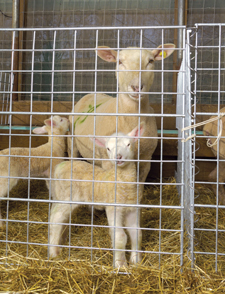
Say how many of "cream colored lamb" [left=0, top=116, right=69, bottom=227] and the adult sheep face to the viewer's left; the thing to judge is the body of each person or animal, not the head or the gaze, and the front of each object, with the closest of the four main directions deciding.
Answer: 0

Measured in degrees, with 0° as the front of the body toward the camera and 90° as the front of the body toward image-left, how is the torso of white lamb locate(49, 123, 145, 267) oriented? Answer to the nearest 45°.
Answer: approximately 315°

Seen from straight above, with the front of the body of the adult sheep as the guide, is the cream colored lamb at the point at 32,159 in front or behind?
behind

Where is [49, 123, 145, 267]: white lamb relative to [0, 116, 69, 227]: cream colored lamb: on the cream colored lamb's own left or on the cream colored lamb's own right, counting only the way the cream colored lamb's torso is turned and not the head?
on the cream colored lamb's own right

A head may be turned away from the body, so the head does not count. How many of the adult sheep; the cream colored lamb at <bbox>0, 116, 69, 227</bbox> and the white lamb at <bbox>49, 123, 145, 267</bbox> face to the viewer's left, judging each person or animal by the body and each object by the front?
0

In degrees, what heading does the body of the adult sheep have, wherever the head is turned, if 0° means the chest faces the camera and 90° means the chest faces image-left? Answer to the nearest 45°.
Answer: approximately 315°

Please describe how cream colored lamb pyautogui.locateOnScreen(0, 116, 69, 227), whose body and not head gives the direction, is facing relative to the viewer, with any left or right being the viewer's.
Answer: facing to the right of the viewer

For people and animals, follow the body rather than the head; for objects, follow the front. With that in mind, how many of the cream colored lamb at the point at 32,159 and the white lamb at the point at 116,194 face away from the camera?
0

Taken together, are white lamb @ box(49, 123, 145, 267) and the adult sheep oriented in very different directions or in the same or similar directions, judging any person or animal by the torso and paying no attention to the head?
same or similar directions

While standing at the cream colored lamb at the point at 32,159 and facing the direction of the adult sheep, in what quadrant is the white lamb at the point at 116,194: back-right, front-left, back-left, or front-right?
front-right

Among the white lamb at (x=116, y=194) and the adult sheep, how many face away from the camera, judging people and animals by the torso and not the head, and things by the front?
0
